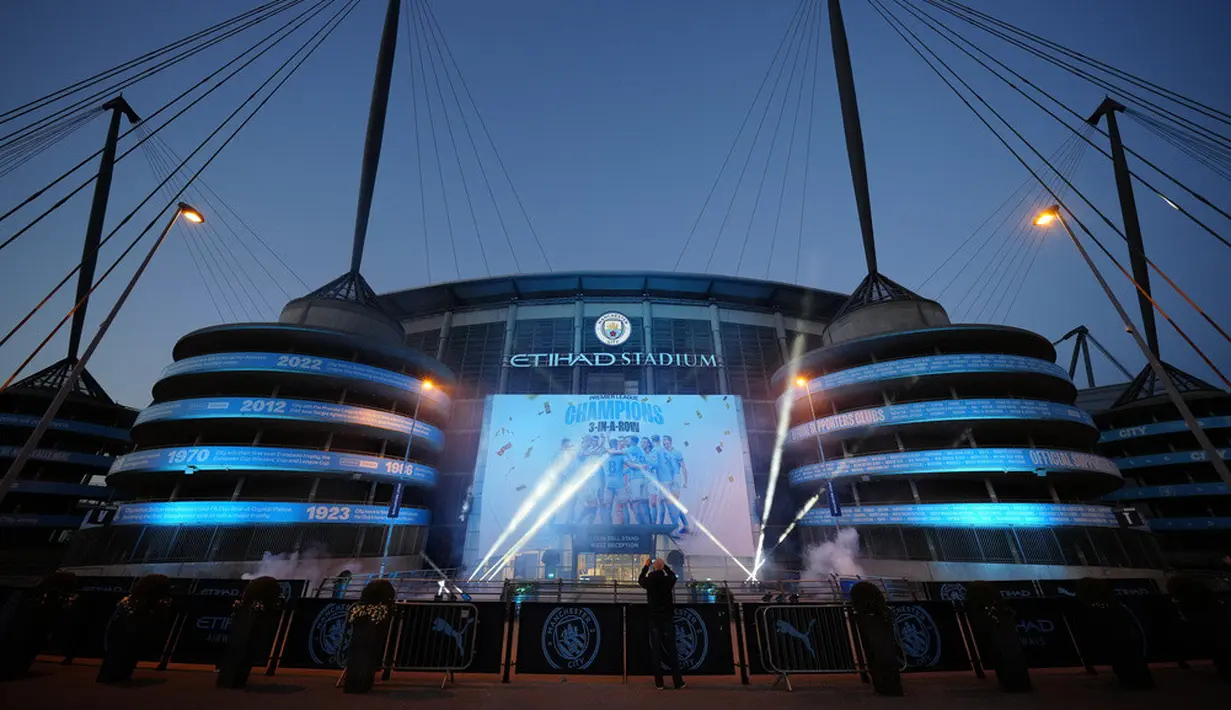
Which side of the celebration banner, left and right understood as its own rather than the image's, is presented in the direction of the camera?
front

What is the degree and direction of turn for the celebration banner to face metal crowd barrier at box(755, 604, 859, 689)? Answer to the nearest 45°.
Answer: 0° — it already faces it

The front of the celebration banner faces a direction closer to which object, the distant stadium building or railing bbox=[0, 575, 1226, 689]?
the railing

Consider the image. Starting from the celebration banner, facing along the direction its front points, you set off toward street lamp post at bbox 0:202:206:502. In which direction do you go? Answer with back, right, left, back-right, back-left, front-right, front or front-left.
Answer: front-right

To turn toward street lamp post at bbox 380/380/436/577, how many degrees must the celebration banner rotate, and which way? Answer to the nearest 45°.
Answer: approximately 90° to its right

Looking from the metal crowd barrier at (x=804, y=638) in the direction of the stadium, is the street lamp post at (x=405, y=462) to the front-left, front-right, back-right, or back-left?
front-left

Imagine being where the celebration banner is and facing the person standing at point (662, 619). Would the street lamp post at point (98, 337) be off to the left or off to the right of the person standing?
right

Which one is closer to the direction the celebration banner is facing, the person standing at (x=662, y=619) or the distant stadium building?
the person standing

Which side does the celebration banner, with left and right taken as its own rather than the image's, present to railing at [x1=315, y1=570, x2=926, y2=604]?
front

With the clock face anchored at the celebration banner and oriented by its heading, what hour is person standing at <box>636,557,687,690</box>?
The person standing is roughly at 12 o'clock from the celebration banner.

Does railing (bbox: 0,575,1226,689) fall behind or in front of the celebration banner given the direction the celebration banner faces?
in front

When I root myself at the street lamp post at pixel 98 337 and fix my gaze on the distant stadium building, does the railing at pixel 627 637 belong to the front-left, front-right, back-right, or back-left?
front-right
